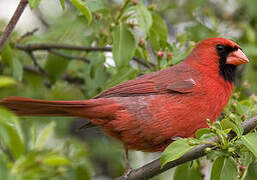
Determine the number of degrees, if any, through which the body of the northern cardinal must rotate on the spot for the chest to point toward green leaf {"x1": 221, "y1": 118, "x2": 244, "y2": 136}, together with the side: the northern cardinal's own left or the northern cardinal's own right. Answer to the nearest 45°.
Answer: approximately 45° to the northern cardinal's own right

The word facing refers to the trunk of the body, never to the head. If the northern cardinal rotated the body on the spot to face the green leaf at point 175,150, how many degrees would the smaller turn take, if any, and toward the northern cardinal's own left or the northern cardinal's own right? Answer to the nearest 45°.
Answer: approximately 90° to the northern cardinal's own right

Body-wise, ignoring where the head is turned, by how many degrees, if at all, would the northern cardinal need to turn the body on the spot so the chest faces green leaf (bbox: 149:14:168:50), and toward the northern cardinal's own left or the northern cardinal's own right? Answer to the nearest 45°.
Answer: approximately 90° to the northern cardinal's own left

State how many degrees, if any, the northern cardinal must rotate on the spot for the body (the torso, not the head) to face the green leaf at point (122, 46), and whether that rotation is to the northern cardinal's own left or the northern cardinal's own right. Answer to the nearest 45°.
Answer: approximately 135° to the northern cardinal's own left

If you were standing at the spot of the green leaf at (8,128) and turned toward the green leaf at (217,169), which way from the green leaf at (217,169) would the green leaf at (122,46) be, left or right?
left

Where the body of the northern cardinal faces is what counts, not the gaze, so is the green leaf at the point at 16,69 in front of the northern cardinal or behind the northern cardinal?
behind

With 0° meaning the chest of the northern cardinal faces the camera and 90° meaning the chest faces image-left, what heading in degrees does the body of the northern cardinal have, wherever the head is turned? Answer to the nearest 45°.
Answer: approximately 270°

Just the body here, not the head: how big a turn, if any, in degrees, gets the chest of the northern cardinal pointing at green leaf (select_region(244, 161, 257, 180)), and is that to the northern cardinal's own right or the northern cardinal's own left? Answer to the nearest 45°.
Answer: approximately 45° to the northern cardinal's own right

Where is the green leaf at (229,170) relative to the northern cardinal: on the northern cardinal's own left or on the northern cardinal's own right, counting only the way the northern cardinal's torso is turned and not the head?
on the northern cardinal's own right

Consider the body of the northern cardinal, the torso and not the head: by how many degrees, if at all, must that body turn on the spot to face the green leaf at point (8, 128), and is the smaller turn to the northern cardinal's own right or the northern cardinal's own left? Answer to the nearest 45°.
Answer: approximately 135° to the northern cardinal's own right
